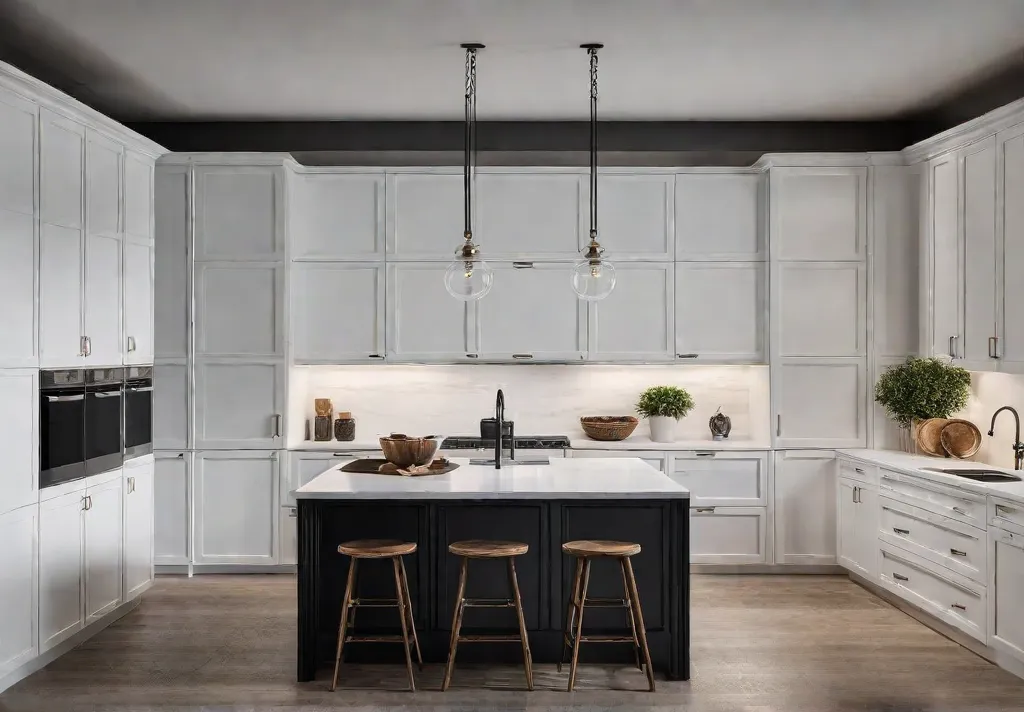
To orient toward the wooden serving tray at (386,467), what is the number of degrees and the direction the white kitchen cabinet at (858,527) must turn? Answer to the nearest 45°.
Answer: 0° — it already faces it

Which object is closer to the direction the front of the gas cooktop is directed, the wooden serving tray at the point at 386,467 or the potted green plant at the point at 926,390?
the wooden serving tray

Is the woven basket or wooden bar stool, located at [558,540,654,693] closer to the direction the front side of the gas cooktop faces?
the wooden bar stool

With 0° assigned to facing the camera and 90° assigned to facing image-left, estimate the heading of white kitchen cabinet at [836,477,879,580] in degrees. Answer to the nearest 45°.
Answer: approximately 45°

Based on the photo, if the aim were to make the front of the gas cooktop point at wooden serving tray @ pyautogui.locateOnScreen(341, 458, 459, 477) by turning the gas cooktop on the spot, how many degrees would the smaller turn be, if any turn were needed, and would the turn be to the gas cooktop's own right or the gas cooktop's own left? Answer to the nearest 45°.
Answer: approximately 45° to the gas cooktop's own right

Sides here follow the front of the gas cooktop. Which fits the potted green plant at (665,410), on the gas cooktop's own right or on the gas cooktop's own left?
on the gas cooktop's own left

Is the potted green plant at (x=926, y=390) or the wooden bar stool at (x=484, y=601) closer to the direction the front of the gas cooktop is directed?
the wooden bar stool

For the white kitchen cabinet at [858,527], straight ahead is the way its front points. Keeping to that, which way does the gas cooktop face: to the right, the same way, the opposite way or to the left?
to the left
